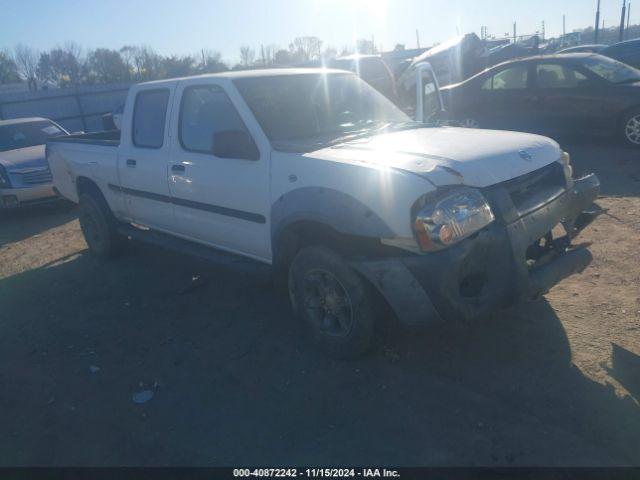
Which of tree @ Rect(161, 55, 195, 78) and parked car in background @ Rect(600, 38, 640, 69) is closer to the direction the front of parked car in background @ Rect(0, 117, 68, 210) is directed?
the parked car in background

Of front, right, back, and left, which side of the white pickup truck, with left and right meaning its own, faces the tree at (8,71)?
back

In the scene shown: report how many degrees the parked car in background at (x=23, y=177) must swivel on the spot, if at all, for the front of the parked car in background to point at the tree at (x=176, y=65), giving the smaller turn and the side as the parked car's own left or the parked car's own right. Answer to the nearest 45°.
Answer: approximately 135° to the parked car's own left

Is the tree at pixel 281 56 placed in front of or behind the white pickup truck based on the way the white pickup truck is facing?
behind

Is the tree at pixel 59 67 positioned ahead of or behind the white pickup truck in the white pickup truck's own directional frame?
behind

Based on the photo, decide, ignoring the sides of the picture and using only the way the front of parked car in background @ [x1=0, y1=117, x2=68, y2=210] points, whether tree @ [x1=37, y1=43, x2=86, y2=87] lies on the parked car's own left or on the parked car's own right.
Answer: on the parked car's own left

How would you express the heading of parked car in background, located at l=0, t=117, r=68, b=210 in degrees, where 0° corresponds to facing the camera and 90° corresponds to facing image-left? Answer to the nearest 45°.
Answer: approximately 315°

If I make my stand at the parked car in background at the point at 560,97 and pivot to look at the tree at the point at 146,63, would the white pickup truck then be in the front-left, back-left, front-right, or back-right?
back-left

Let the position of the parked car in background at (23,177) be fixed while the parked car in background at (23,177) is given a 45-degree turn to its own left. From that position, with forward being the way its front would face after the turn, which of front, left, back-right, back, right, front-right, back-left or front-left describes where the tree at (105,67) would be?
left

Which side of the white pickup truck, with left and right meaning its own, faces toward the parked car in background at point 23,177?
back

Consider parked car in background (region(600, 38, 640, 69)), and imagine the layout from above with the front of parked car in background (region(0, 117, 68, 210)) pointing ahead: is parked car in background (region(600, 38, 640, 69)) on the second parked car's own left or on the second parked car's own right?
on the second parked car's own left

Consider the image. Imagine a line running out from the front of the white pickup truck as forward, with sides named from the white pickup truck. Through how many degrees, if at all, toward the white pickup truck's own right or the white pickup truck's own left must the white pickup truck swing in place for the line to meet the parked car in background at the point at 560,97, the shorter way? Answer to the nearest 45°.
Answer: approximately 90° to the white pickup truck's own left
